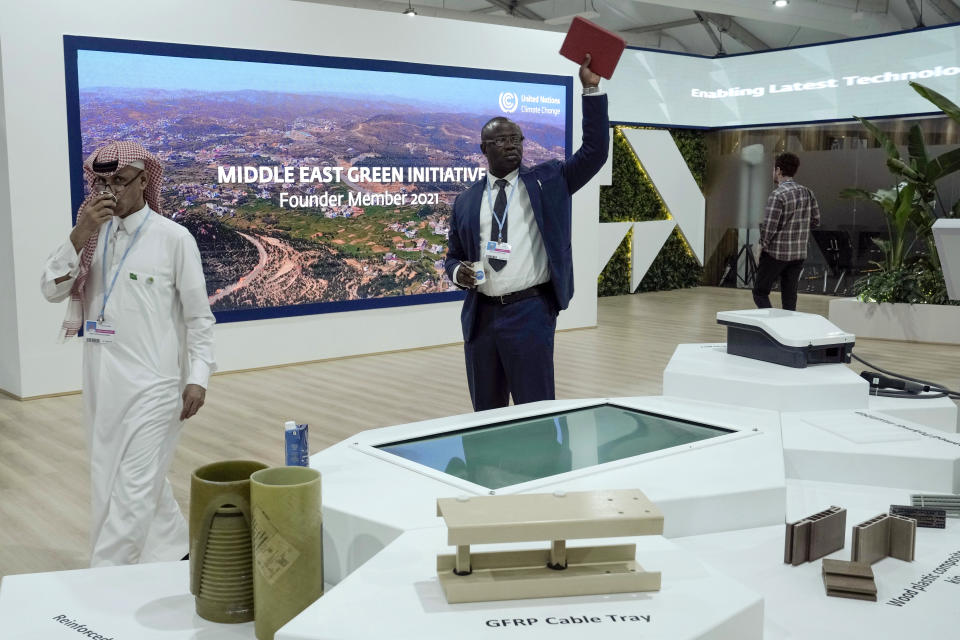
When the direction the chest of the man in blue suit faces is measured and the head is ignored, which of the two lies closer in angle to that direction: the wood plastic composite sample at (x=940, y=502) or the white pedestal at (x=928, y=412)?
the wood plastic composite sample

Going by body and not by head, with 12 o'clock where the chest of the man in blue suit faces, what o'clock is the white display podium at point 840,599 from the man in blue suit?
The white display podium is roughly at 10 o'clock from the man in blue suit.

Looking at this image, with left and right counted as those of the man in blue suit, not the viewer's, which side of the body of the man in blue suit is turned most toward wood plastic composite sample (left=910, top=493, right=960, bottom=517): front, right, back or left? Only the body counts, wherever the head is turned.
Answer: left

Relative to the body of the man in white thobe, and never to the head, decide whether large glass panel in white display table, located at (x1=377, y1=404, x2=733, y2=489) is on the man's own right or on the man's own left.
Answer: on the man's own left

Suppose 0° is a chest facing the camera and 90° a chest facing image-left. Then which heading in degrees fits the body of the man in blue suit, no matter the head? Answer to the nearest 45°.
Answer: approximately 45°

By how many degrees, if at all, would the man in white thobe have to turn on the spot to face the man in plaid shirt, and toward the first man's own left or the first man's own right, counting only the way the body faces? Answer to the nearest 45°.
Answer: approximately 180°

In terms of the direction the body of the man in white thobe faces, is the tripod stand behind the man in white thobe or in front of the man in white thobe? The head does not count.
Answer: behind

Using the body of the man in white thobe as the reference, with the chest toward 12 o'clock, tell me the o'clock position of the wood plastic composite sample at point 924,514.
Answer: The wood plastic composite sample is roughly at 9 o'clock from the man in white thobe.
